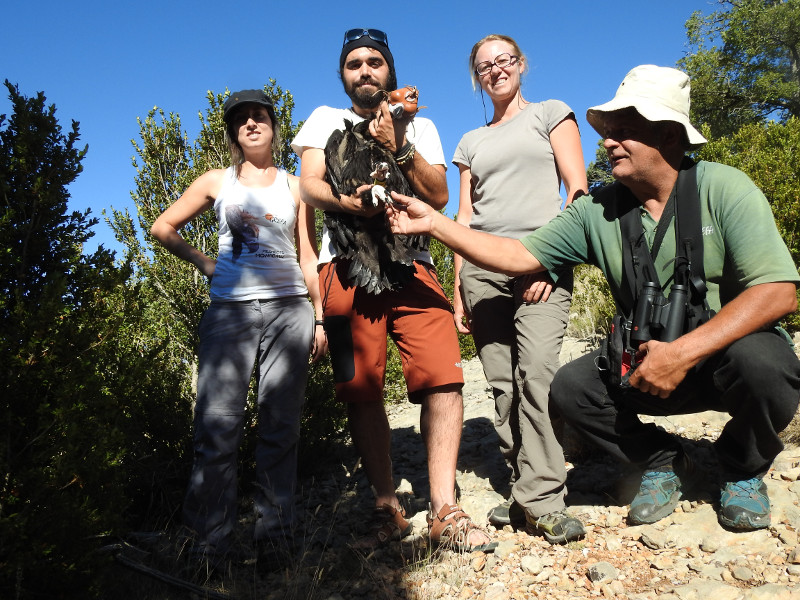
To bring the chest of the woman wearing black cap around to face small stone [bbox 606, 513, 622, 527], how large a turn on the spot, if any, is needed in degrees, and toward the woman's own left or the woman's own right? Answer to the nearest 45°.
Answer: approximately 90° to the woman's own left

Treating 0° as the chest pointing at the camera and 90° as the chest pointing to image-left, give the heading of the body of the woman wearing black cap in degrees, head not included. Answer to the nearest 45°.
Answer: approximately 0°

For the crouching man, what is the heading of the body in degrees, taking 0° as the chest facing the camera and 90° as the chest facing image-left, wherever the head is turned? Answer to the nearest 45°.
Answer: approximately 45°

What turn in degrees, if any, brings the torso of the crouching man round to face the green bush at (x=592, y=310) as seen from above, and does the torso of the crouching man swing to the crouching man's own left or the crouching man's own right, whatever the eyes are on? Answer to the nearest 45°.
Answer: approximately 135° to the crouching man's own right

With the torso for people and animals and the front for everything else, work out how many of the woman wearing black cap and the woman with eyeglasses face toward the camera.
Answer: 2

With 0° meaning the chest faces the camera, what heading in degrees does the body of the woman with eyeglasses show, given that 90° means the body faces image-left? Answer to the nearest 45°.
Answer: approximately 0°

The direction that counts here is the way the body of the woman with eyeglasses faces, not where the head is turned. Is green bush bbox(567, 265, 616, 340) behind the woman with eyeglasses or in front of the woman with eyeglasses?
behind
